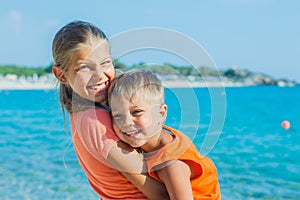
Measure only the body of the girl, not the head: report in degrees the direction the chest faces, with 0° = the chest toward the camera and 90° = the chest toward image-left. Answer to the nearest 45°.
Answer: approximately 270°
